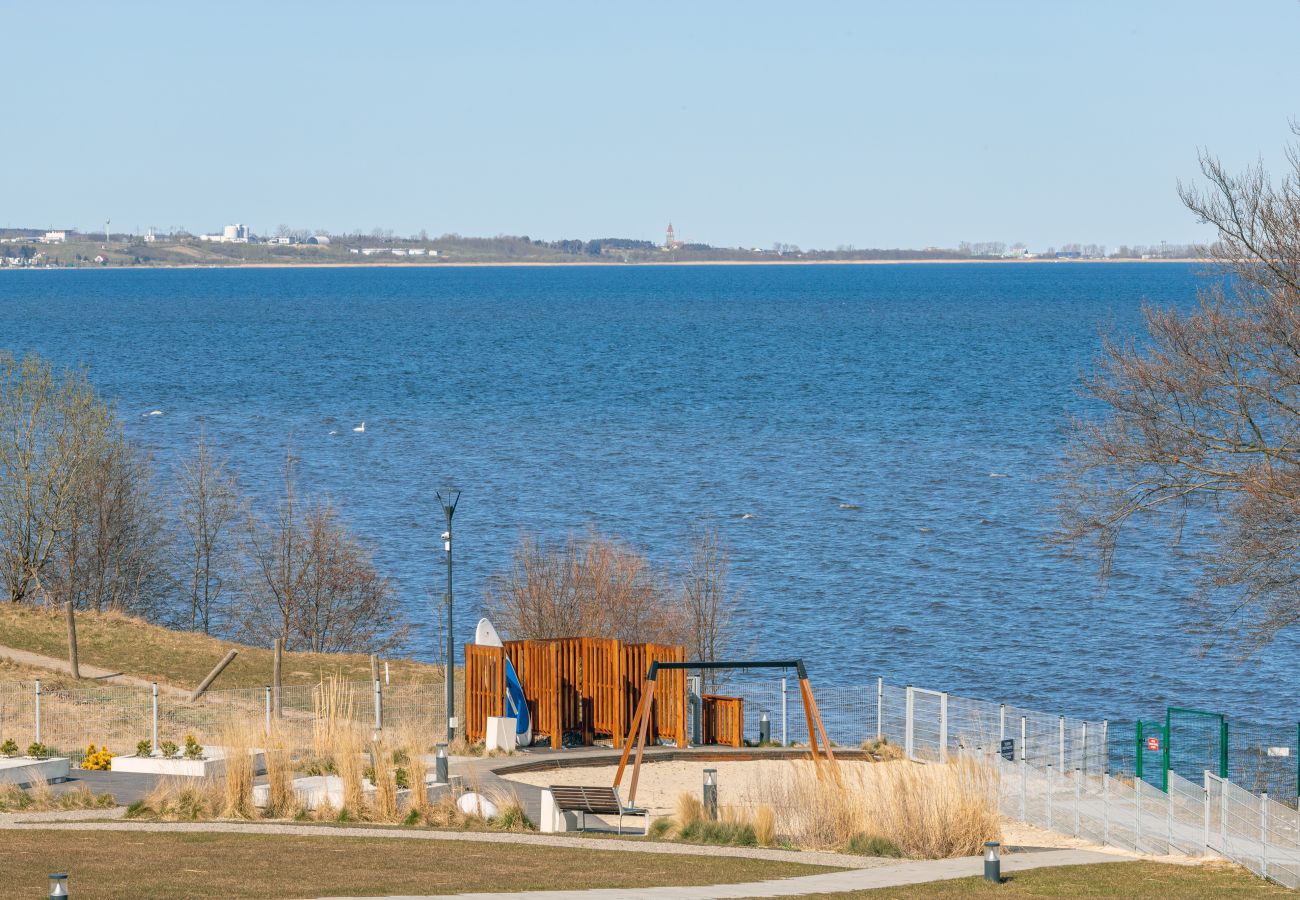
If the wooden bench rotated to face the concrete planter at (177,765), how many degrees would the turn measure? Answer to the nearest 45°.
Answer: approximately 90° to its left

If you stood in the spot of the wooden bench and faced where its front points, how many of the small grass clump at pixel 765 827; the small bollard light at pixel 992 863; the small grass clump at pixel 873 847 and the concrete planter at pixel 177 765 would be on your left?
1

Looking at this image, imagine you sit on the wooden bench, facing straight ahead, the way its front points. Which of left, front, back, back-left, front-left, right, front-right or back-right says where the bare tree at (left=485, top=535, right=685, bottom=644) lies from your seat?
front-left

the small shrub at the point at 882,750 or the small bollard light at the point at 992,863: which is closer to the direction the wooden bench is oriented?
the small shrub

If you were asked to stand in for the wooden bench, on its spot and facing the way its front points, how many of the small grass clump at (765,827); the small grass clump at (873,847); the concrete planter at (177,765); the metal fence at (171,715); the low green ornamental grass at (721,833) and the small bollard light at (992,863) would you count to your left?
2

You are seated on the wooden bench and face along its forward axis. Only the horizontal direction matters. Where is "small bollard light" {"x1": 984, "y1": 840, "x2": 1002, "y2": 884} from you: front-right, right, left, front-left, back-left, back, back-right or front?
right

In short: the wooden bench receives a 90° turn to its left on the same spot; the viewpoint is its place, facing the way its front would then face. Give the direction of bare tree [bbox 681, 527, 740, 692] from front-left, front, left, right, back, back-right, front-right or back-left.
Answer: front-right

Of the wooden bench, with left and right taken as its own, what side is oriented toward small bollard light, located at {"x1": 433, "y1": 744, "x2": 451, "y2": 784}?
left

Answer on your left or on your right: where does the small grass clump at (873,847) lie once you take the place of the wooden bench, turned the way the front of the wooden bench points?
on your right

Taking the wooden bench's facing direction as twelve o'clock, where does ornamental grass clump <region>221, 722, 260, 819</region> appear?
The ornamental grass clump is roughly at 8 o'clock from the wooden bench.

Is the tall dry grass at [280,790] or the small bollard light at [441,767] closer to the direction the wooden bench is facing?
the small bollard light

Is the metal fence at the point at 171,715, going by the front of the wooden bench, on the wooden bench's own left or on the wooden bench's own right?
on the wooden bench's own left

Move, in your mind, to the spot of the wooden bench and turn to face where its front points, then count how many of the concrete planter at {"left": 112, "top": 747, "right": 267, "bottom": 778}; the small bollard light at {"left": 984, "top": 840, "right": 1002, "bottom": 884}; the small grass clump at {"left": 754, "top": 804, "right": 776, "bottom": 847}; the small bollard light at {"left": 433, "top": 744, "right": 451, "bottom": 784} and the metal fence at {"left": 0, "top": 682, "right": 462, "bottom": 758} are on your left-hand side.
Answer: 3

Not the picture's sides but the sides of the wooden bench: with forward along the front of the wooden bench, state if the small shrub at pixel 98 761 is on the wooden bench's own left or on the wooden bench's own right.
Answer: on the wooden bench's own left

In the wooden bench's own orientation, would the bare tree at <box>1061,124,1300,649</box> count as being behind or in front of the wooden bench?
in front

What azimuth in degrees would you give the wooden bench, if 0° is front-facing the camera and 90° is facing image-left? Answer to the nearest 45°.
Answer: approximately 225°
